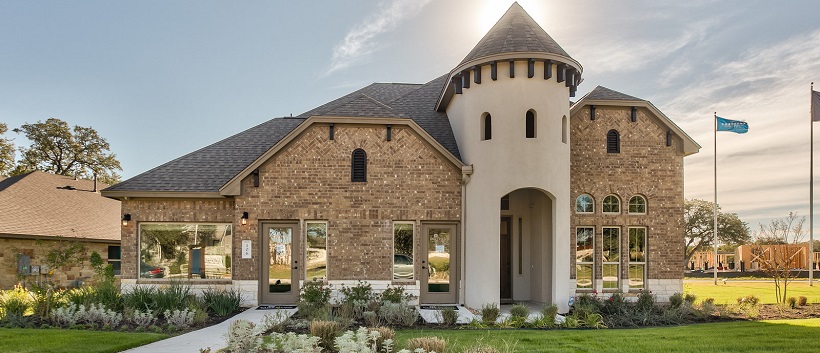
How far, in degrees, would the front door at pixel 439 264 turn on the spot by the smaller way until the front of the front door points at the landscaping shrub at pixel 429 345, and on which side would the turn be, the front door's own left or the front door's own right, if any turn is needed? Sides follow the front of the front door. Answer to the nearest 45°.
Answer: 0° — it already faces it

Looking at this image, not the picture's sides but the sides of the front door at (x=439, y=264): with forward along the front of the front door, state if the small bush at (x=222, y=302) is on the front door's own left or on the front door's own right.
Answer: on the front door's own right

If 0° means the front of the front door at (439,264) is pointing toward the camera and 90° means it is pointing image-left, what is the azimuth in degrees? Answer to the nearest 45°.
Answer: approximately 0°

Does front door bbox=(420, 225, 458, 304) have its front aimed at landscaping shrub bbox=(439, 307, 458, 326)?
yes

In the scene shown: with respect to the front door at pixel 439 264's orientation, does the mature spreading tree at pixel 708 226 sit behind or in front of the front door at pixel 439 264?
behind
